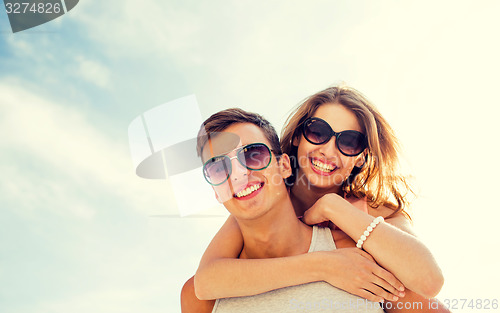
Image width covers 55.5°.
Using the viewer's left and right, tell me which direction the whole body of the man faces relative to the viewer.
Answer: facing the viewer

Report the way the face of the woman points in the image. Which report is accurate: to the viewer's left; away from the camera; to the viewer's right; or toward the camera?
toward the camera
